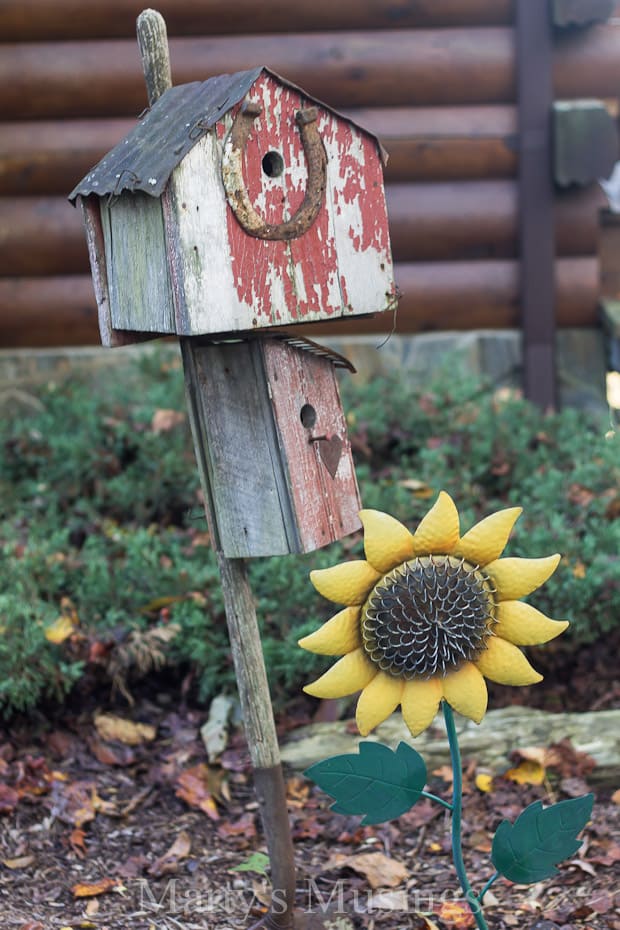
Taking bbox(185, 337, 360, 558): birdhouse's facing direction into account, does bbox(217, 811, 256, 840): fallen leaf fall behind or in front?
behind

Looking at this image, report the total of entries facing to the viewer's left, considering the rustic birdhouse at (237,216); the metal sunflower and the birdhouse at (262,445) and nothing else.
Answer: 0

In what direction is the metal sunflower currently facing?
toward the camera

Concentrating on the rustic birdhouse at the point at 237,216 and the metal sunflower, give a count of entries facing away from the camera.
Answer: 0

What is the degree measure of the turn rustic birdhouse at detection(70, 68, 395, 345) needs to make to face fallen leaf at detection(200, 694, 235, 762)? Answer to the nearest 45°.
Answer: approximately 135° to its left

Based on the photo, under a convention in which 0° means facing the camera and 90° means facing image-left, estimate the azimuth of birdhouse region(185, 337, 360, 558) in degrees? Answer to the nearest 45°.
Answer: approximately 315°

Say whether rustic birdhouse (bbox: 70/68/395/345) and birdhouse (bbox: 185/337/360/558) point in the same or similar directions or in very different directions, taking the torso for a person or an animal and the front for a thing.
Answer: same or similar directions

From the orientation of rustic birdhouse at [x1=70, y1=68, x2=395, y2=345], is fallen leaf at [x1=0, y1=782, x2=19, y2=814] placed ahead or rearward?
rearward
